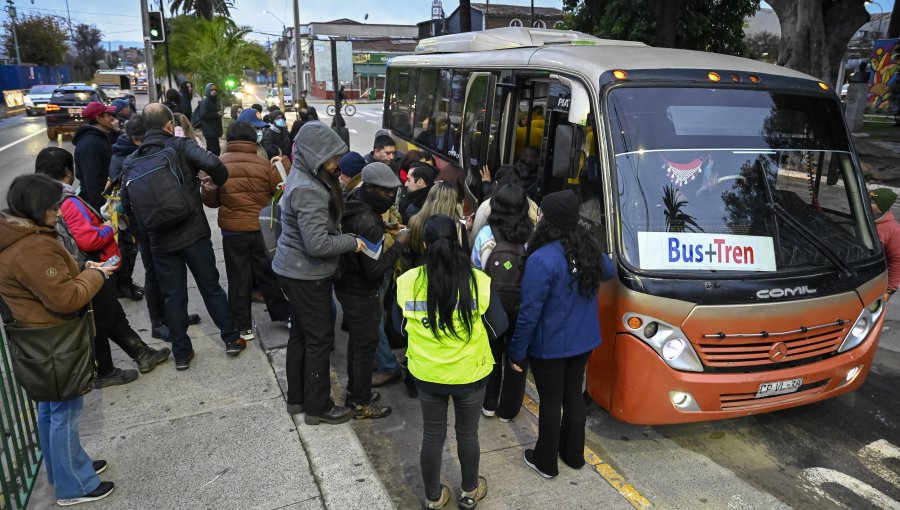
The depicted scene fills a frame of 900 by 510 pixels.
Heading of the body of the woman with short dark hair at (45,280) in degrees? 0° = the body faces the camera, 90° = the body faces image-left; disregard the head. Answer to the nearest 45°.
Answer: approximately 270°

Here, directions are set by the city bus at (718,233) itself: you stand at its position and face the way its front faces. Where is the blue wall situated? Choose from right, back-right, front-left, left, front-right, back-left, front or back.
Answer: back

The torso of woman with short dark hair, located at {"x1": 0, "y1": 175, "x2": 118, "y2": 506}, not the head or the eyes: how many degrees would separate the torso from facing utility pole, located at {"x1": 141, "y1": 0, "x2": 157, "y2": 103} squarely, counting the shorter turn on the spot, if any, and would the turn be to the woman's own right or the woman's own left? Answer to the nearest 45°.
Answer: approximately 90° to the woman's own left

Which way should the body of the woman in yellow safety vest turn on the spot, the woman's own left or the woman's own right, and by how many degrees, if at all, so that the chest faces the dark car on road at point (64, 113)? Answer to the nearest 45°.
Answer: approximately 45° to the woman's own left

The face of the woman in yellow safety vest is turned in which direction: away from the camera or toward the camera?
away from the camera

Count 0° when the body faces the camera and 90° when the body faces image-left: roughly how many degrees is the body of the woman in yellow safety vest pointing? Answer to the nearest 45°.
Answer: approximately 180°

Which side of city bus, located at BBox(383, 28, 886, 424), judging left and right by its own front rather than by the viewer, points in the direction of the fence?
right

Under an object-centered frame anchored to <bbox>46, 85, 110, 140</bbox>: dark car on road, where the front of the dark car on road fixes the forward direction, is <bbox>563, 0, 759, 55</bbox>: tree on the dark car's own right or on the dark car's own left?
on the dark car's own right

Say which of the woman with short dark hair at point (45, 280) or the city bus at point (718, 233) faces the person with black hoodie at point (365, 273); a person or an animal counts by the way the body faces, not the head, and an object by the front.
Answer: the woman with short dark hair

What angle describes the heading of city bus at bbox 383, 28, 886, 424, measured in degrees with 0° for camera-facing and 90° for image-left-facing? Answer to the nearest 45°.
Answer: approximately 315°

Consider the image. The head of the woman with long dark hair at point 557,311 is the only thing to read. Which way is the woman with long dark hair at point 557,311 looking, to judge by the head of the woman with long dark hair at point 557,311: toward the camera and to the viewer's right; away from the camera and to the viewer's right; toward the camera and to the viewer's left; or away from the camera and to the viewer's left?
away from the camera and to the viewer's left

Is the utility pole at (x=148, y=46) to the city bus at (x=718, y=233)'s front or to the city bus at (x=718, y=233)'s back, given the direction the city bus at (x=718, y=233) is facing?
to the back
